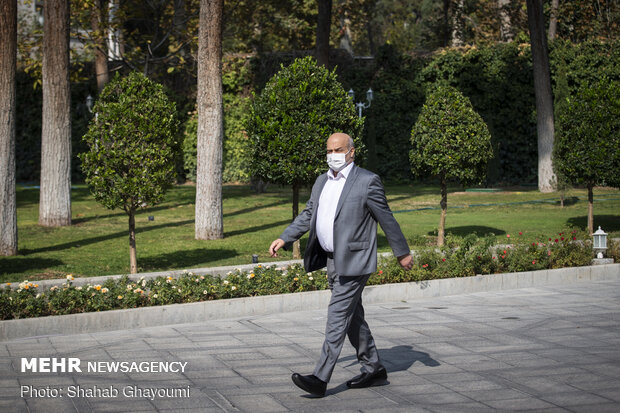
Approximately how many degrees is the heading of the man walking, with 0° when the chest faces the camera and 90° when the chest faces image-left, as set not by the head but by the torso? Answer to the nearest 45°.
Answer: approximately 45°

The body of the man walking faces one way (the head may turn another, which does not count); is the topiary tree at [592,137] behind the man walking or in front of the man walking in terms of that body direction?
behind

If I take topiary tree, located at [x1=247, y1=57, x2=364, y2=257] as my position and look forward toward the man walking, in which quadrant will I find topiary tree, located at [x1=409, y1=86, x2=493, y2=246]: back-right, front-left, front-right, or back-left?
back-left

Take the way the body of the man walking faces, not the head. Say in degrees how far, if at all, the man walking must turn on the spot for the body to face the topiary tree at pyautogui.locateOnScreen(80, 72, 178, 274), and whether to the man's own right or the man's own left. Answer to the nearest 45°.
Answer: approximately 90° to the man's own right

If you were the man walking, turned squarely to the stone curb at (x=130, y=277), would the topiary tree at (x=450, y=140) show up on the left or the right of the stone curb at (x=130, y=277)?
right

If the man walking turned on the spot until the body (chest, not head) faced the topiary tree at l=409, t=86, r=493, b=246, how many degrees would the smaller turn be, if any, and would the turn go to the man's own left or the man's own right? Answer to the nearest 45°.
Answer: approximately 135° to the man's own right

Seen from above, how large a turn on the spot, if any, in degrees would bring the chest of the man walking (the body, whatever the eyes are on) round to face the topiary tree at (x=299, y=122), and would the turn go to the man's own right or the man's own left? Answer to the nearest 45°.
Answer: approximately 135° to the man's own right
